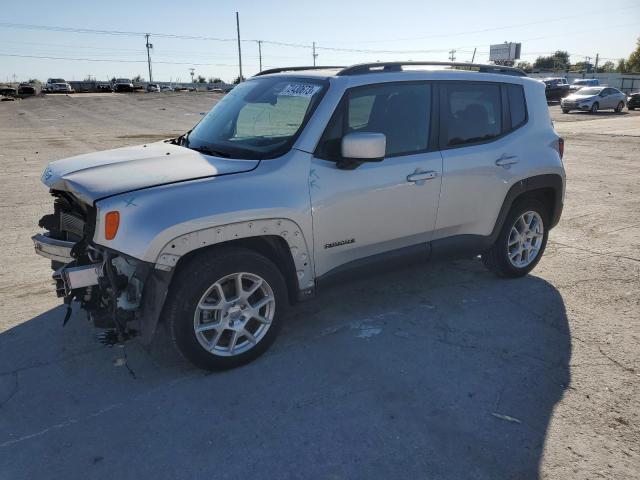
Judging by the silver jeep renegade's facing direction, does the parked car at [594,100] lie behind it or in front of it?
behind

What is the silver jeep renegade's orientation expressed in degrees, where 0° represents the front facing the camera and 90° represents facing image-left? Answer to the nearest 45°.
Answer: approximately 45°

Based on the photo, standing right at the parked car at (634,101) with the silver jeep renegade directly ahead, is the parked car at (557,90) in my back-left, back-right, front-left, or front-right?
back-right

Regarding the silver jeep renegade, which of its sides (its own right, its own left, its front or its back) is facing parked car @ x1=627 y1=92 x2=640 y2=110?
back

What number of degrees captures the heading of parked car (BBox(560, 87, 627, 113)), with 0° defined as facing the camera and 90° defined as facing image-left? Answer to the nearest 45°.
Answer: approximately 45°

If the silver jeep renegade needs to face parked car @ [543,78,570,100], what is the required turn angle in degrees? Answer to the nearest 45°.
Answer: approximately 180°

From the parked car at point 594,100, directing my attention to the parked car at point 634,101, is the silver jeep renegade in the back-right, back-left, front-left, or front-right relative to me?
back-right
